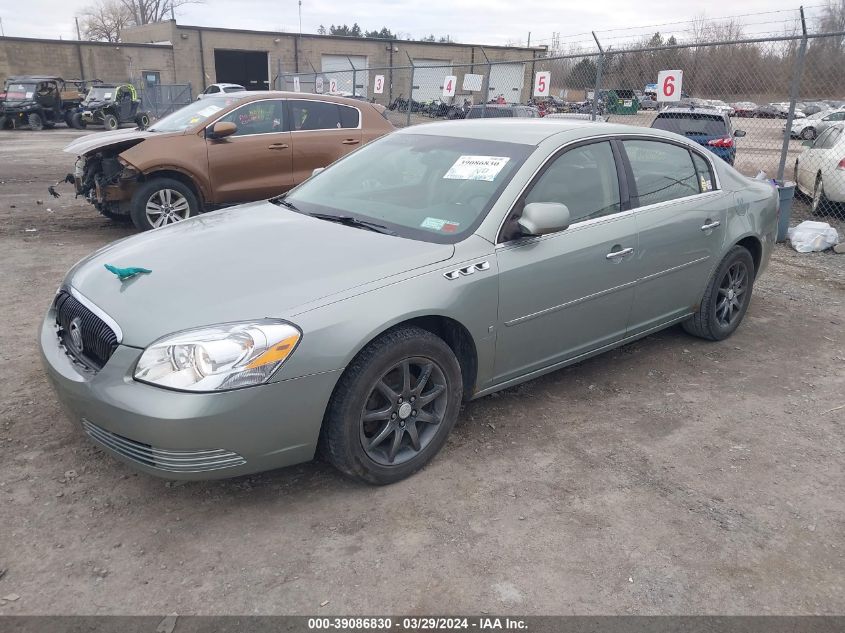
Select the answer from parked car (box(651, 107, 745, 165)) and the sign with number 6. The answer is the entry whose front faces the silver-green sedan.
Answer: the sign with number 6

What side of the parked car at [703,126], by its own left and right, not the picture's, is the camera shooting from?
back

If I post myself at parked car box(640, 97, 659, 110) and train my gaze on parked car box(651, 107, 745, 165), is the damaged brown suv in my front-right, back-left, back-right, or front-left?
front-right

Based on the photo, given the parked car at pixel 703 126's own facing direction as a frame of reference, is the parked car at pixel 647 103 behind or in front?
in front

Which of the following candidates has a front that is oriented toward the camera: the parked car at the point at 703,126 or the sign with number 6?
the sign with number 6

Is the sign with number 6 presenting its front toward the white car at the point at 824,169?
no

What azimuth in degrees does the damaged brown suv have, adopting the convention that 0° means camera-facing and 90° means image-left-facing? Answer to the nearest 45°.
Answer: approximately 45°

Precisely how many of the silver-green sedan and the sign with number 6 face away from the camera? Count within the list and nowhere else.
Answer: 0

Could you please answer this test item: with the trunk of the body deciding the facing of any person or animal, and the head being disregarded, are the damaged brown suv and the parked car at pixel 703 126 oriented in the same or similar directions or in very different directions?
very different directions

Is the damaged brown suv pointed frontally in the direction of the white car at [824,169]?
no

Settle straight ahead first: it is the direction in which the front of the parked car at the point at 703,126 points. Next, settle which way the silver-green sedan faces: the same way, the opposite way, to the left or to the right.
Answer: the opposite way

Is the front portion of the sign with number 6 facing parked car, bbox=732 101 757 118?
no

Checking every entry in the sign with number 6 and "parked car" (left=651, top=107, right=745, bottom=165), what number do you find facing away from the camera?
1

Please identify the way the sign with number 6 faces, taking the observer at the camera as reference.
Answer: facing the viewer

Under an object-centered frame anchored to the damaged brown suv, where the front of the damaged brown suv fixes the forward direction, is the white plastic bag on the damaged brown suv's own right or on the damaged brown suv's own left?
on the damaged brown suv's own left

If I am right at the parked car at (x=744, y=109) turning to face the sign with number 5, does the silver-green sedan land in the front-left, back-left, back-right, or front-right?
front-left

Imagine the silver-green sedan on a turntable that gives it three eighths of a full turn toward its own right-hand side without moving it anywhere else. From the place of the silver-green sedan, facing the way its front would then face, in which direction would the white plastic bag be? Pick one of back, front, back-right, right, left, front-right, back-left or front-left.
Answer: front-right

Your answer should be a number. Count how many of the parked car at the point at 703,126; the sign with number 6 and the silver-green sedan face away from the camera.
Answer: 1
